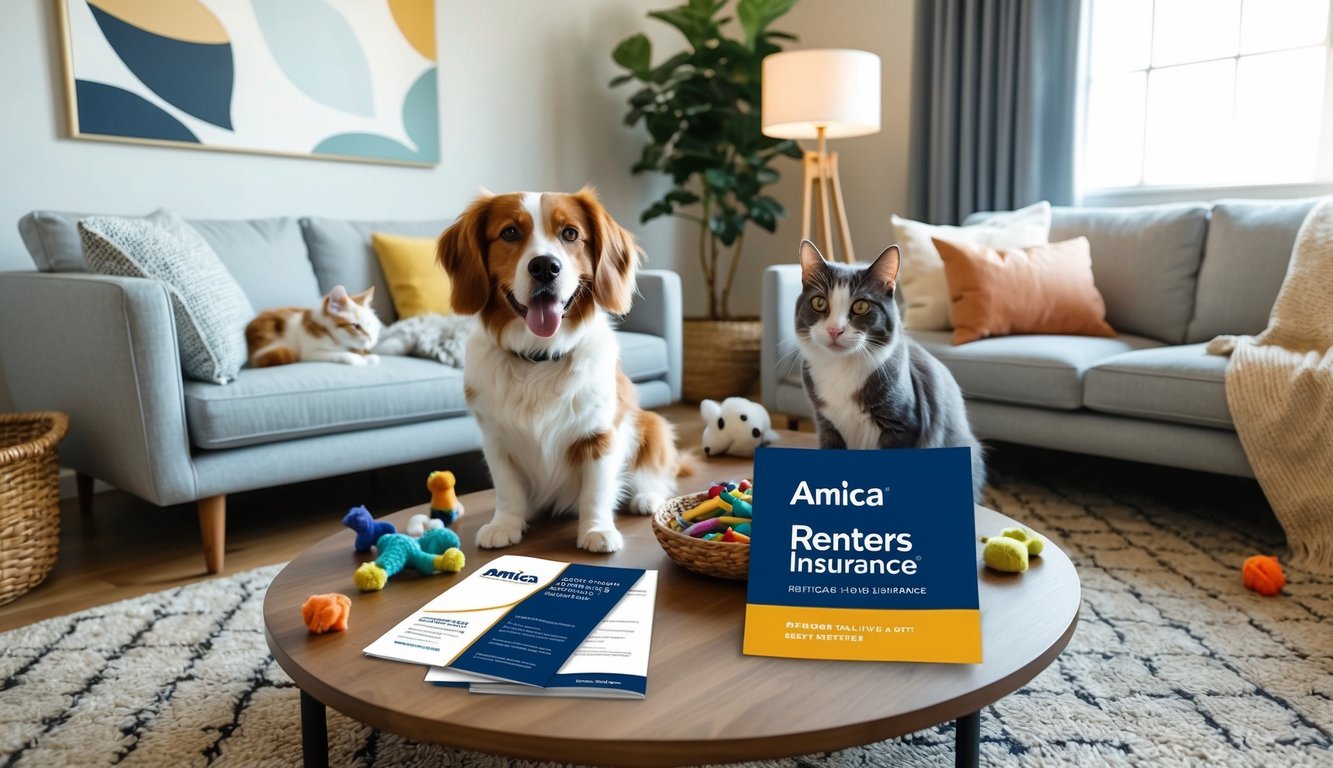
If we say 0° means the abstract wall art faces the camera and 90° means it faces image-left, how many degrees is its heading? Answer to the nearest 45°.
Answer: approximately 315°

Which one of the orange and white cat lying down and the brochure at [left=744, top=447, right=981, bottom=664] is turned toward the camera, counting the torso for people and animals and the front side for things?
the brochure

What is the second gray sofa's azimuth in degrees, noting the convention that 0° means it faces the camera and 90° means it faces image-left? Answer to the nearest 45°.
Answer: approximately 45°

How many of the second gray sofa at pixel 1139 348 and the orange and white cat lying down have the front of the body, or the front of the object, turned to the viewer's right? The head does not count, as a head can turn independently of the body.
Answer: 1

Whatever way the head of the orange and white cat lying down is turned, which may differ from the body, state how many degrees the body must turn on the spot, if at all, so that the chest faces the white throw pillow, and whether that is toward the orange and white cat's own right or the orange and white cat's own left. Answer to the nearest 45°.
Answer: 0° — it already faces it

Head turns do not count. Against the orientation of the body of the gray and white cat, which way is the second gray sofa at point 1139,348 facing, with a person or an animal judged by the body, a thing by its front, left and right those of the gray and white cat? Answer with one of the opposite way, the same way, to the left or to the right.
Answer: the same way

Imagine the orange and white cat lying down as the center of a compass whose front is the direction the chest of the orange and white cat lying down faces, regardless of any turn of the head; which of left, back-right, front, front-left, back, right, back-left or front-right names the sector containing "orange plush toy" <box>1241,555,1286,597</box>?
front-right

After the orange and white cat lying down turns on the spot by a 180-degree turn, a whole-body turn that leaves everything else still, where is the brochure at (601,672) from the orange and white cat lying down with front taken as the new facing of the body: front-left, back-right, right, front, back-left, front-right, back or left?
left

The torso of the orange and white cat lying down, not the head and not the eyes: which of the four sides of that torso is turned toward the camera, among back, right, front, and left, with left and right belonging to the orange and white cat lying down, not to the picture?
right

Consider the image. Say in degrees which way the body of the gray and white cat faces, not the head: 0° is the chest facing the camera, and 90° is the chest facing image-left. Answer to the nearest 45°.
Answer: approximately 45°

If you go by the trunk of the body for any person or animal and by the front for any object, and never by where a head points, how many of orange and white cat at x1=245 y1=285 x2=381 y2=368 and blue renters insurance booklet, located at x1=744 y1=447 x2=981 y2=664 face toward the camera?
1

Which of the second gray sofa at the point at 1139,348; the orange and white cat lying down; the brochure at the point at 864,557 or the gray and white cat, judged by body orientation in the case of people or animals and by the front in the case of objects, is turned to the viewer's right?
the orange and white cat lying down

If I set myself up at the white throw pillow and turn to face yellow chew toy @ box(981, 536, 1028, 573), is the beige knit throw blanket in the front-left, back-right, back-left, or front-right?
front-left

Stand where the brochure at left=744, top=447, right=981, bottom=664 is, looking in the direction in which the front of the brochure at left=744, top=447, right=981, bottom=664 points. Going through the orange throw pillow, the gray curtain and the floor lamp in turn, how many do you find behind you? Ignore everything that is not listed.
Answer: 3

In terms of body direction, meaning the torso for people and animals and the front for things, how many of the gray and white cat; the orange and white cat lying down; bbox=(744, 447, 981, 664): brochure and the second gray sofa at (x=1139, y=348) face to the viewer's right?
1

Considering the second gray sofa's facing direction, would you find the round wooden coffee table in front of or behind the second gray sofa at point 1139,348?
in front

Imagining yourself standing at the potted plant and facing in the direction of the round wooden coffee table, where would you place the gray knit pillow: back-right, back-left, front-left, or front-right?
front-right

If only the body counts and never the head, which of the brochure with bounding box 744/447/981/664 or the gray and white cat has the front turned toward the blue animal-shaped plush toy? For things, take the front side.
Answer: the gray and white cat
